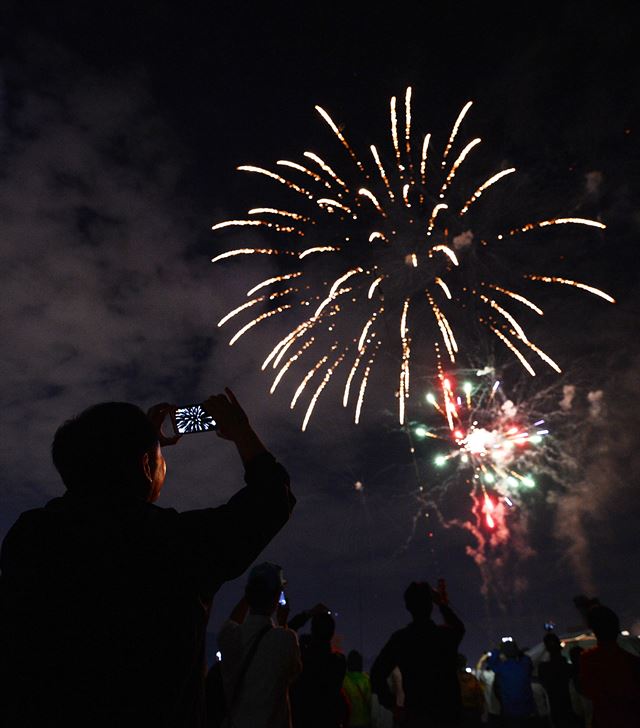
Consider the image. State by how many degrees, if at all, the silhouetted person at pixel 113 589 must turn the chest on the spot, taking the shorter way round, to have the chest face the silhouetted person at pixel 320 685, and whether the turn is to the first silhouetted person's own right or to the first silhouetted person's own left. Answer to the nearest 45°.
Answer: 0° — they already face them

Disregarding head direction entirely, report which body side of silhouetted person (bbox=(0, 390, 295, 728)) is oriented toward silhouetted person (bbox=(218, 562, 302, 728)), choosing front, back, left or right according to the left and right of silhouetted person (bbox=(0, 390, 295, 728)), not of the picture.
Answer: front

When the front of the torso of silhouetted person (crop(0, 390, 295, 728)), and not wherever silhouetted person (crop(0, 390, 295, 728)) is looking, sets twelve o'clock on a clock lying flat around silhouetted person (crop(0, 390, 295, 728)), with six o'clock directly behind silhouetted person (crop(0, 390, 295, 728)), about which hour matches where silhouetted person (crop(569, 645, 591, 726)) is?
silhouetted person (crop(569, 645, 591, 726)) is roughly at 12 o'clock from silhouetted person (crop(0, 390, 295, 728)).

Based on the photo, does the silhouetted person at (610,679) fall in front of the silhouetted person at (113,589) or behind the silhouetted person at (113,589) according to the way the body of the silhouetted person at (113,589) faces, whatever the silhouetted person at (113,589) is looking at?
in front

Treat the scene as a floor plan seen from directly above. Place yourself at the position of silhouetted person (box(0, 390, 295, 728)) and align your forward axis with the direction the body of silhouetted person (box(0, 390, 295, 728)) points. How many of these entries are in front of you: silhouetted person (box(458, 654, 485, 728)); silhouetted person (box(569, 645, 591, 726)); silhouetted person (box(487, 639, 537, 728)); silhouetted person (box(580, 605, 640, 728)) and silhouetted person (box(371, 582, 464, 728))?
5

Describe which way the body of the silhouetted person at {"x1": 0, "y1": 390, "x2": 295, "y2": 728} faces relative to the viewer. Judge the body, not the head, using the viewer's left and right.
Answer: facing away from the viewer and to the right of the viewer

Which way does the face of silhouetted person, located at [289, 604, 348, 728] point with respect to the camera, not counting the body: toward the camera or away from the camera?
away from the camera

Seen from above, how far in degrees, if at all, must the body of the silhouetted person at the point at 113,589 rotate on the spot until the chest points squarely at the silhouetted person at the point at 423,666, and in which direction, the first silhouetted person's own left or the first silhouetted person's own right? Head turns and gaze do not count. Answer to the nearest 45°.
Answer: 0° — they already face them

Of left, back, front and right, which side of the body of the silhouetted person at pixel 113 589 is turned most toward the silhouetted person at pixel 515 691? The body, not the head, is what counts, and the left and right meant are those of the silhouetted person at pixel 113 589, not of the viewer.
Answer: front

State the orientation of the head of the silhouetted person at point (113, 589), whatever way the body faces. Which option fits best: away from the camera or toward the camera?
away from the camera

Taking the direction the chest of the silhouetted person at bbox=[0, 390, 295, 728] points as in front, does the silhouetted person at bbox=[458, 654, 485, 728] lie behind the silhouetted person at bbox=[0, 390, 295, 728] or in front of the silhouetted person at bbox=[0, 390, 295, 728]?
in front

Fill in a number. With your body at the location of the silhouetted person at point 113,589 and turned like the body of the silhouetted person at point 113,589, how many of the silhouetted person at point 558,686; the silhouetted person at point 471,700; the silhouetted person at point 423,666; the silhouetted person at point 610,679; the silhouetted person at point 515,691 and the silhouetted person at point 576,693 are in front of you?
6
